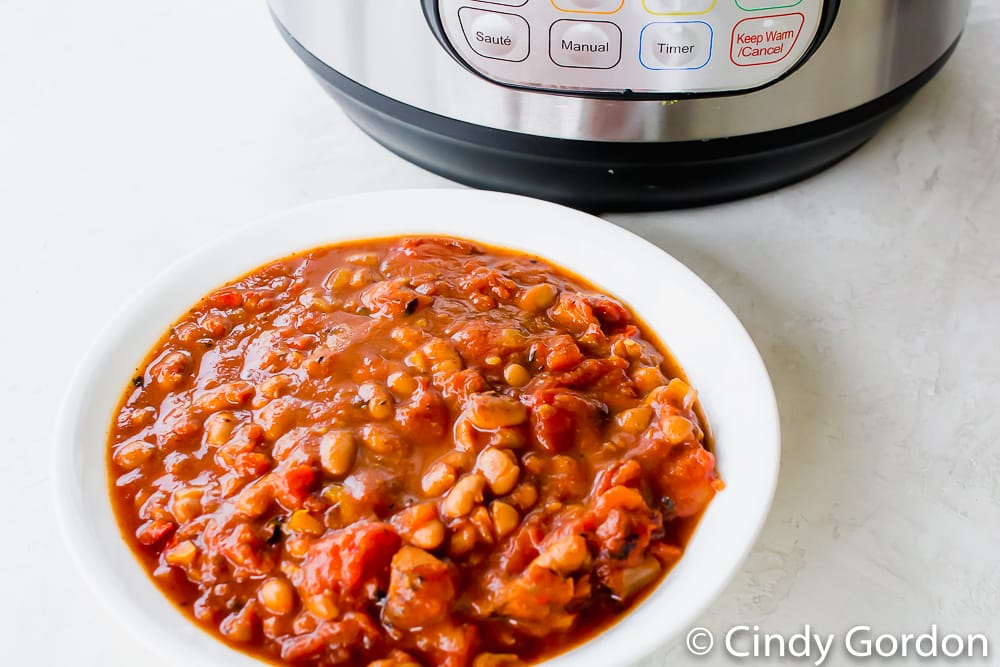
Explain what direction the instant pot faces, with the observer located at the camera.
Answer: facing the viewer

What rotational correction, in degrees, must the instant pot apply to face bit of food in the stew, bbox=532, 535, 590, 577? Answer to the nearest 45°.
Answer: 0° — it already faces it

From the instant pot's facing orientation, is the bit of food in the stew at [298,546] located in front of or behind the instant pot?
in front

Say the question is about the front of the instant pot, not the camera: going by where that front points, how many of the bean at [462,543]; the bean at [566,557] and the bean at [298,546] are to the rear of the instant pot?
0
